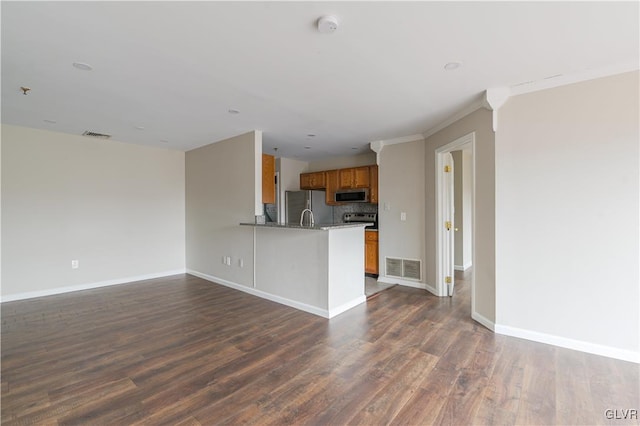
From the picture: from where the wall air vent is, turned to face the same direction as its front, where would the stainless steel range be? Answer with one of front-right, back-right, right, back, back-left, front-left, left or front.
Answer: right

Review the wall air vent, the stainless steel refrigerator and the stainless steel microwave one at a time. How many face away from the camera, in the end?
0

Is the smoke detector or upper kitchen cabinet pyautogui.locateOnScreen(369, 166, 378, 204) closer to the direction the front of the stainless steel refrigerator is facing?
the smoke detector

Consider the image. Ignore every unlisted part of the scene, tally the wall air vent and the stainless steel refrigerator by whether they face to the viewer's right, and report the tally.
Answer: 0

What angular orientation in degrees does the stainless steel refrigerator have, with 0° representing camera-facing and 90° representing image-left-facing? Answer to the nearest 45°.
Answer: approximately 45°

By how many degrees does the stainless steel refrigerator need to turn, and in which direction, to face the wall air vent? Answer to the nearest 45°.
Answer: approximately 90° to its left

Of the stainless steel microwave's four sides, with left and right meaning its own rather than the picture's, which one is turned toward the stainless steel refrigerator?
right

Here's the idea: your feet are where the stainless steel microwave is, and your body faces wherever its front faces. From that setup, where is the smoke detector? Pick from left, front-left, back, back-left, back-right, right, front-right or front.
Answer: front-left

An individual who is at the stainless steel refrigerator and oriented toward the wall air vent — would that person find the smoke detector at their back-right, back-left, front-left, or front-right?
front-right

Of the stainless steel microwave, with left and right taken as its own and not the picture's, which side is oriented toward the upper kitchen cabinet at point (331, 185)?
right

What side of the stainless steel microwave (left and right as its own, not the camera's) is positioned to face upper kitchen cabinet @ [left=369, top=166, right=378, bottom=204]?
left

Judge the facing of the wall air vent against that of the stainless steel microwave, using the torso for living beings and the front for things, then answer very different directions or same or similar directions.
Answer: same or similar directions

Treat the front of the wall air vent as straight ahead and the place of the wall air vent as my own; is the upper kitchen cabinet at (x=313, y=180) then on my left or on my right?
on my right

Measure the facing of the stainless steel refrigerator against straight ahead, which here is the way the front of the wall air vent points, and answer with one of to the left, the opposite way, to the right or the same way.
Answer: the same way

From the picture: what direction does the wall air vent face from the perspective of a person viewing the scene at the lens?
facing the viewer and to the left of the viewer

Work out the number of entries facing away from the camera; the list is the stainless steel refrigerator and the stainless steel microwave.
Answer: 0

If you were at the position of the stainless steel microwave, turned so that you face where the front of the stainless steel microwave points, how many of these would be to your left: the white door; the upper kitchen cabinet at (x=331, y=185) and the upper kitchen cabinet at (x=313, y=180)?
1

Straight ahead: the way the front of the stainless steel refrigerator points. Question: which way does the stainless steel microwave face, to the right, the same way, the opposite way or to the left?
the same way
